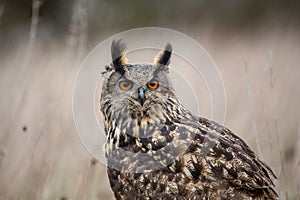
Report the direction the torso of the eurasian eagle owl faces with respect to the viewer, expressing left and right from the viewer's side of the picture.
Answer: facing to the left of the viewer
